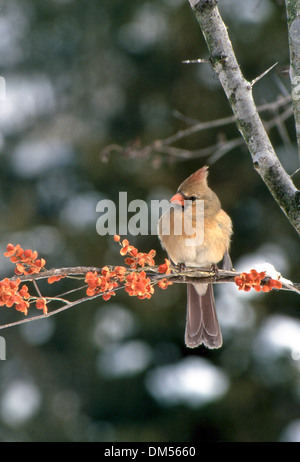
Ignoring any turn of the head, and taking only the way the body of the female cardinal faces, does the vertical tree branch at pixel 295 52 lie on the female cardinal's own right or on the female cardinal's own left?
on the female cardinal's own left

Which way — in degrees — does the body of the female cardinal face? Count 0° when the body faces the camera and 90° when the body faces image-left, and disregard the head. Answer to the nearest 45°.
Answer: approximately 45°
